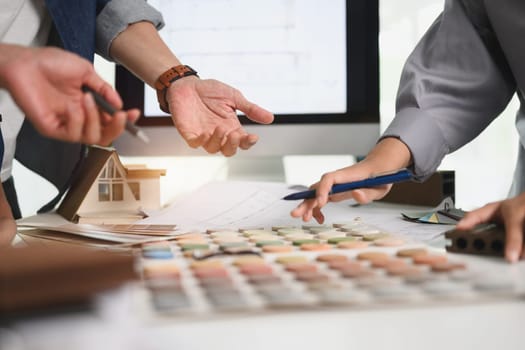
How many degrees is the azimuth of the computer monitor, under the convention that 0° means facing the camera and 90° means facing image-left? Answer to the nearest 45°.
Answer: approximately 0°

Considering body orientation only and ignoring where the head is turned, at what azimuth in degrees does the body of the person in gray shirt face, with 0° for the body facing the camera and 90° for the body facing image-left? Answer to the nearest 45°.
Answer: approximately 45°
